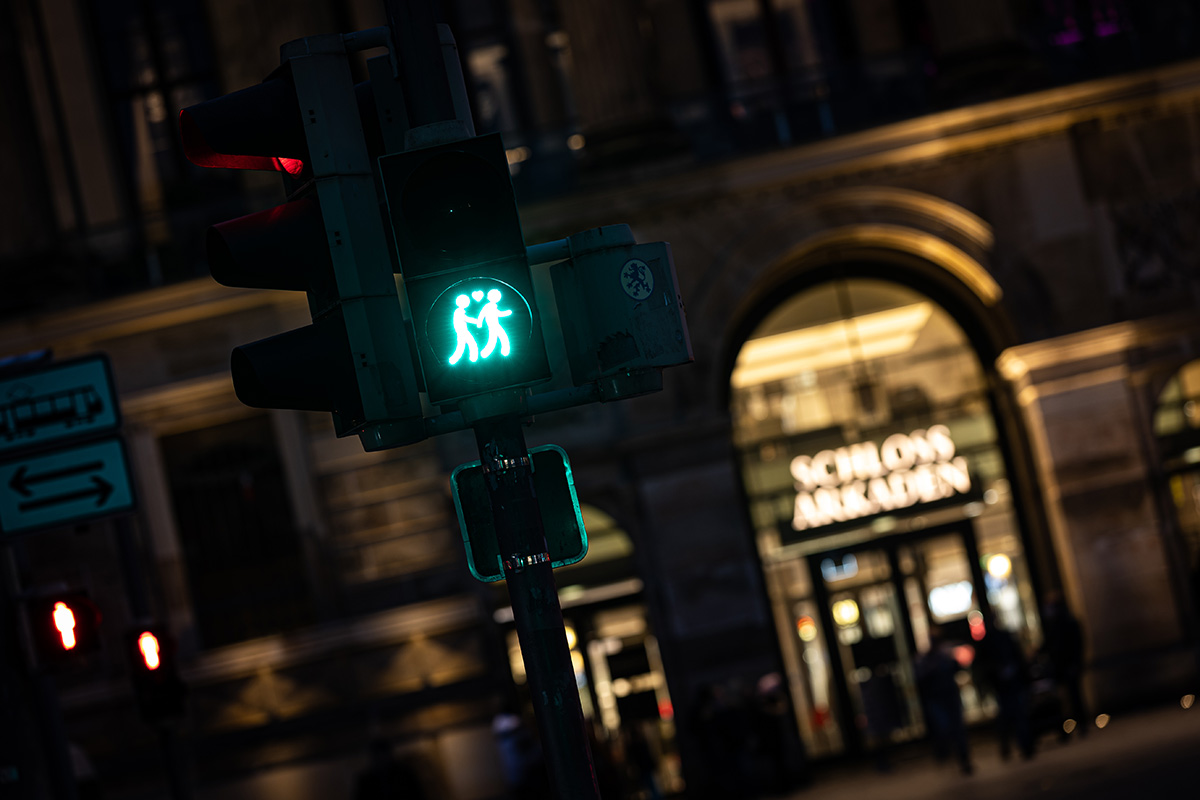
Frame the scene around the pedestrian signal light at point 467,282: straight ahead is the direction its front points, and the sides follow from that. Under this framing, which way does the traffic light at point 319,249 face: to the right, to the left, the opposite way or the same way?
to the right

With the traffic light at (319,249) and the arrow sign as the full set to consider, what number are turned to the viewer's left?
1

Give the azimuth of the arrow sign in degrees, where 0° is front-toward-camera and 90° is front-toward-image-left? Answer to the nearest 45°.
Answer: approximately 0°

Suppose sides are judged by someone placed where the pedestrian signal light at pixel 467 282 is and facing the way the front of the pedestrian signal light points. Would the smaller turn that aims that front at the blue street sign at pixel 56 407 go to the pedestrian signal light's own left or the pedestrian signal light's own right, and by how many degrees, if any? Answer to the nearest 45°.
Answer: approximately 135° to the pedestrian signal light's own right

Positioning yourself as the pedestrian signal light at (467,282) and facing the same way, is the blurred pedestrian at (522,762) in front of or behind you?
behind

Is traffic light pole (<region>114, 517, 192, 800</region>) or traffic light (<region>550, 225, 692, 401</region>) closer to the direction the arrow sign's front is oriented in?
the traffic light

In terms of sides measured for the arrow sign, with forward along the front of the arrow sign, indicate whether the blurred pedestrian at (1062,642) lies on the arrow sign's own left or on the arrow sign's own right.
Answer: on the arrow sign's own left

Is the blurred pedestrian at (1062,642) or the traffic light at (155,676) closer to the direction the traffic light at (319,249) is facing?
the traffic light

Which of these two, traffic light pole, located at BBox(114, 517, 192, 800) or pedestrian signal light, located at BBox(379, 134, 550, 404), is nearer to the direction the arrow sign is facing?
the pedestrian signal light

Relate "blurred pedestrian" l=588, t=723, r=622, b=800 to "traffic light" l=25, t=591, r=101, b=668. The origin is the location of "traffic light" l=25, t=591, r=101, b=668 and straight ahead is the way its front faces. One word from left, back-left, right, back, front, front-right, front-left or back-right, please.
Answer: back-left

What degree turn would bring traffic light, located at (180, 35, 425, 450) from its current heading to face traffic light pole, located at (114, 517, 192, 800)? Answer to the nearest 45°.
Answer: approximately 90° to its right
